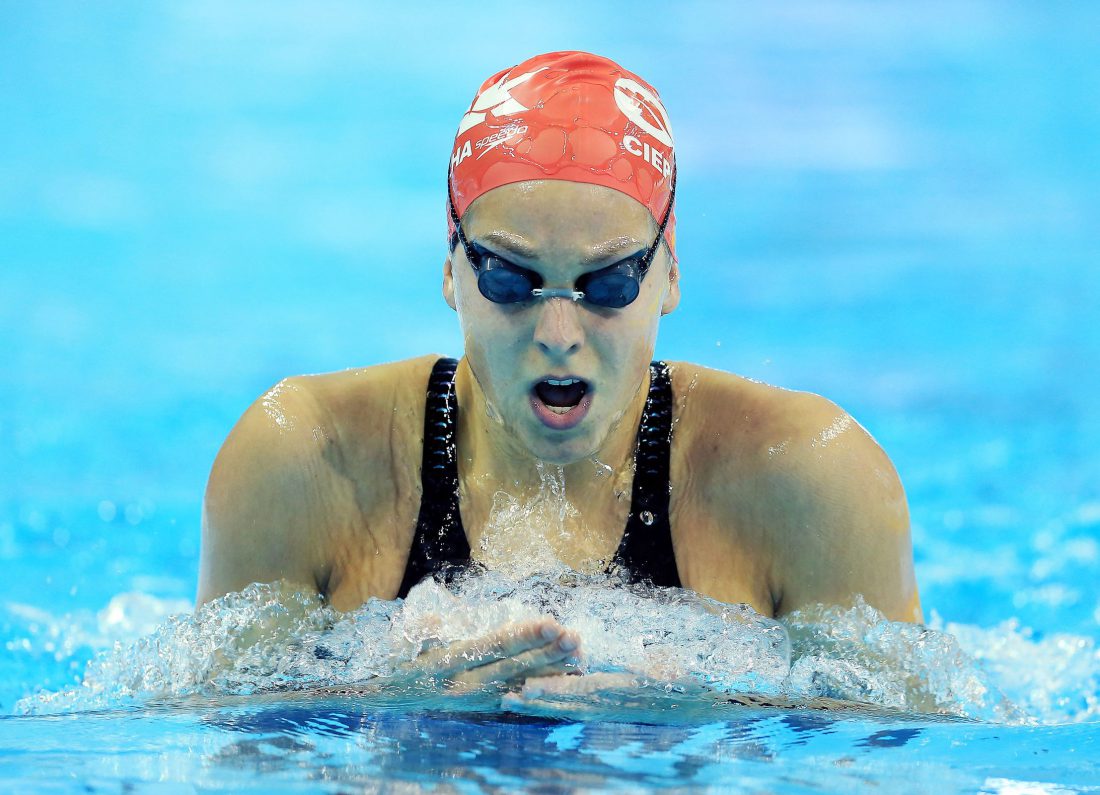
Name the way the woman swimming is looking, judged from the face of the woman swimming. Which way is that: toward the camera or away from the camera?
toward the camera

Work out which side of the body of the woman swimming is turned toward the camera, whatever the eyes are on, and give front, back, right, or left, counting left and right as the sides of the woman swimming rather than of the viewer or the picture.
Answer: front
